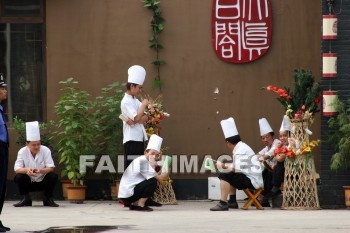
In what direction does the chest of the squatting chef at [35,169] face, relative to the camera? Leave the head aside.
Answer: toward the camera

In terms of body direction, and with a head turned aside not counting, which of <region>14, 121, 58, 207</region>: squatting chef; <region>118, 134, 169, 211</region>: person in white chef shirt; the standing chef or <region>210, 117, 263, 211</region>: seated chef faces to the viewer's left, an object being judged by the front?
<region>210, 117, 263, 211</region>: seated chef

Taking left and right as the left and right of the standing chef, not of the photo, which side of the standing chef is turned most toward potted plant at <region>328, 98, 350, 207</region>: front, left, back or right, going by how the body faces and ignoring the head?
front

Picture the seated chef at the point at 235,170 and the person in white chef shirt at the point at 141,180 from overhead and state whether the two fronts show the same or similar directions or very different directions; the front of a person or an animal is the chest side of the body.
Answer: very different directions

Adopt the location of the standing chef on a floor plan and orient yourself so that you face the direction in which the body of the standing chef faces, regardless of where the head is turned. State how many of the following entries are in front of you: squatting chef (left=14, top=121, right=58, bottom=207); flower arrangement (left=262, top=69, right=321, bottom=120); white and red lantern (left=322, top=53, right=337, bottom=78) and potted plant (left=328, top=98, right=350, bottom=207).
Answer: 3

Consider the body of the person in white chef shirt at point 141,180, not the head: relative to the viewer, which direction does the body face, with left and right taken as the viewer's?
facing to the right of the viewer

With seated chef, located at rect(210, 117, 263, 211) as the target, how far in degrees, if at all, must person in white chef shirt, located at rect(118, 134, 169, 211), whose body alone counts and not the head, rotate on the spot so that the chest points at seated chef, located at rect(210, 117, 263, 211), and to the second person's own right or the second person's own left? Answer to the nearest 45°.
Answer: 0° — they already face them

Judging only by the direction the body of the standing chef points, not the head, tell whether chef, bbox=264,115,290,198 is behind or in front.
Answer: in front

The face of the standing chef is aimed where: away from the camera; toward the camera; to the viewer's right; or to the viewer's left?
to the viewer's right

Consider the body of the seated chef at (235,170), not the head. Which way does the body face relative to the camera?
to the viewer's left

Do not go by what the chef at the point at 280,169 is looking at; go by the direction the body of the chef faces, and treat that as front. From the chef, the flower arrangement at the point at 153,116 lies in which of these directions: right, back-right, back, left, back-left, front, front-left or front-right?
front-right

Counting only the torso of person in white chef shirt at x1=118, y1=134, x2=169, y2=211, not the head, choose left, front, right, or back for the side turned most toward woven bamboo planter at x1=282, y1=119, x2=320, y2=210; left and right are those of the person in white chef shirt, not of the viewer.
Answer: front
